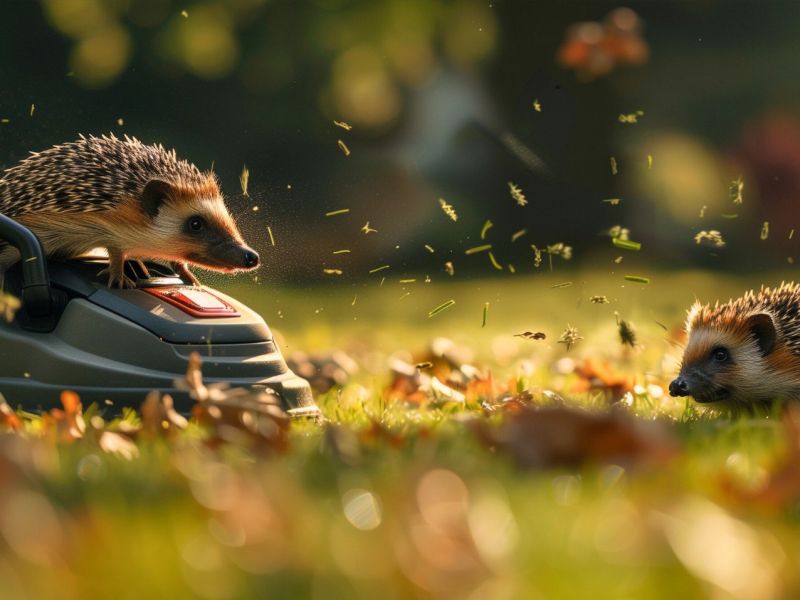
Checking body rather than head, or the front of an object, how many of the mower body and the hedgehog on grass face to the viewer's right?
1

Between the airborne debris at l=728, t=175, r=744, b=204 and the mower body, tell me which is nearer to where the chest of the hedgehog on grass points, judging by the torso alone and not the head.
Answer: the mower body

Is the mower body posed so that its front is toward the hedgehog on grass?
yes

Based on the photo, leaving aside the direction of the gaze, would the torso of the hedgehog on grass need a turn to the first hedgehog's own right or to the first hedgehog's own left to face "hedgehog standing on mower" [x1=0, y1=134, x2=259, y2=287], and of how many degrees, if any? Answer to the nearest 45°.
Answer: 0° — it already faces it

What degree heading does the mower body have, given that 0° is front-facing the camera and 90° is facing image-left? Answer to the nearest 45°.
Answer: approximately 270°

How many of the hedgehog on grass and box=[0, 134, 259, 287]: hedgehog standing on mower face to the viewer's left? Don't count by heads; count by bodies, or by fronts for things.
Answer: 1

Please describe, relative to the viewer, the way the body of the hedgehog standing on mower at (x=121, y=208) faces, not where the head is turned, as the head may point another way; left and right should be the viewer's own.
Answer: facing to the right of the viewer

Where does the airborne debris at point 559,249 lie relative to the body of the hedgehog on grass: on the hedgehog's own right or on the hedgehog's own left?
on the hedgehog's own right

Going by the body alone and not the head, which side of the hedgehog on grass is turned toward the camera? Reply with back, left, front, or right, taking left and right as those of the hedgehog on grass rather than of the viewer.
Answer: left

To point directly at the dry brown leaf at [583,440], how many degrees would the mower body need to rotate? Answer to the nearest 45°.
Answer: approximately 45° to its right

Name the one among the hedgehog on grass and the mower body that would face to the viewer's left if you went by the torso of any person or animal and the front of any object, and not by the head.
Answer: the hedgehog on grass
